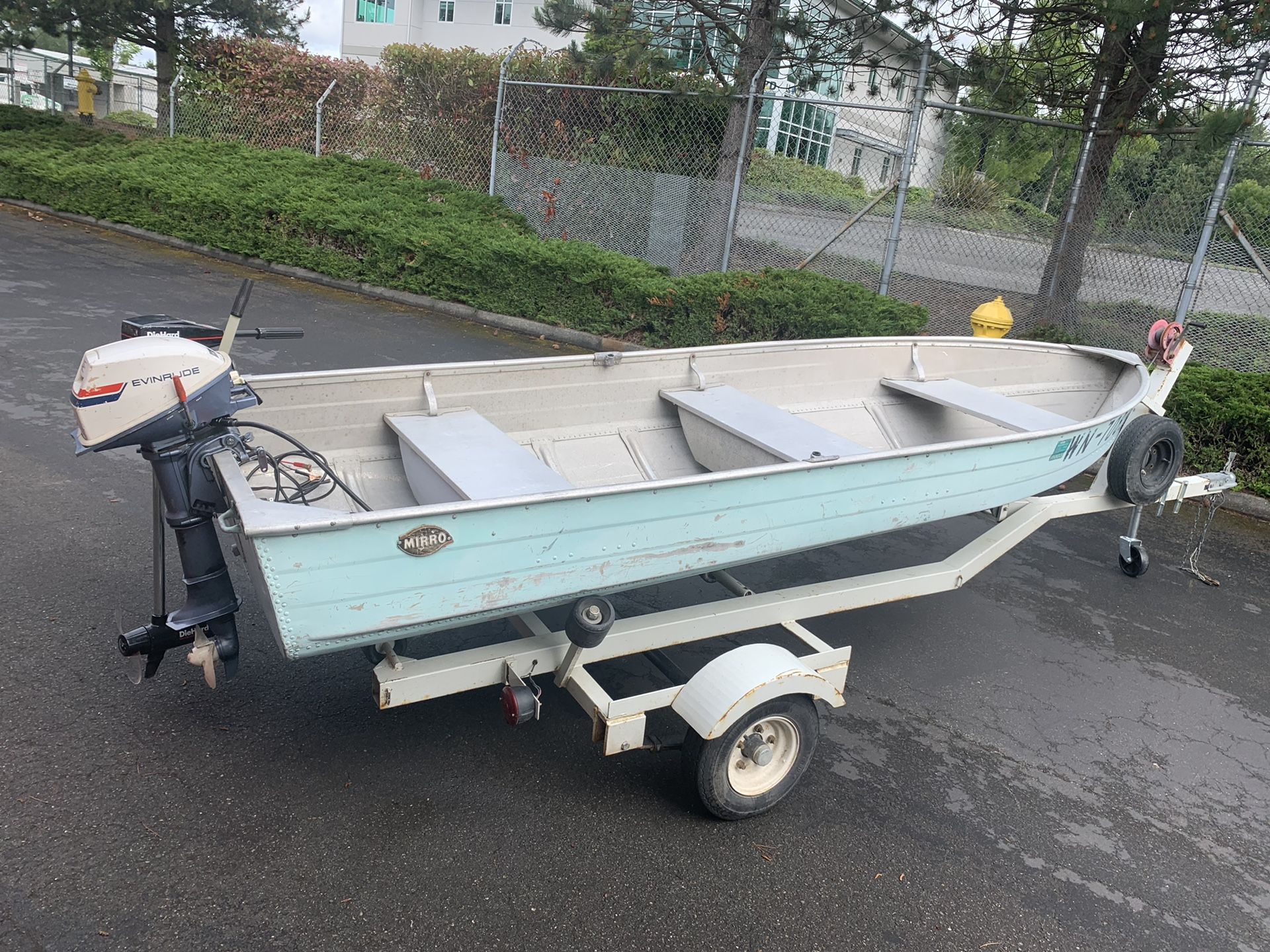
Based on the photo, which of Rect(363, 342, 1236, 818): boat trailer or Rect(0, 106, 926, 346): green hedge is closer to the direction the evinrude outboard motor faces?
the boat trailer

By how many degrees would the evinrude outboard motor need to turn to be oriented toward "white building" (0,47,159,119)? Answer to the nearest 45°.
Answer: approximately 90° to its left

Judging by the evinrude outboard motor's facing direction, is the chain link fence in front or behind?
in front

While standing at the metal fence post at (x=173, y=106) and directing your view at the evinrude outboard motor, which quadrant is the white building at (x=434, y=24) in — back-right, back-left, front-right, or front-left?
back-left

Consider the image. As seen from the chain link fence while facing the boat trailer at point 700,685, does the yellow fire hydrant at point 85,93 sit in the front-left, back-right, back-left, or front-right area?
back-right

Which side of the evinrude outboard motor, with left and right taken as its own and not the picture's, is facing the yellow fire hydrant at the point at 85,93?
left

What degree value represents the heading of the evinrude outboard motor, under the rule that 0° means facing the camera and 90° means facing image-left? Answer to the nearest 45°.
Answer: approximately 270°

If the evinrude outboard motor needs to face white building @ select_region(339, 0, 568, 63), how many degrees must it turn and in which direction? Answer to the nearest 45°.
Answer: approximately 90° to its left

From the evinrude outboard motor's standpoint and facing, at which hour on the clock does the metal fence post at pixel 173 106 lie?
The metal fence post is roughly at 9 o'clock from the evinrude outboard motor.

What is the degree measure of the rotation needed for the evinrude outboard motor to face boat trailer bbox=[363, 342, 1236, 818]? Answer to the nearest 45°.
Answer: approximately 45° to its right

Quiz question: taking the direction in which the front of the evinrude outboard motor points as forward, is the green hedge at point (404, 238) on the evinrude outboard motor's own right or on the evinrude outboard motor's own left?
on the evinrude outboard motor's own left

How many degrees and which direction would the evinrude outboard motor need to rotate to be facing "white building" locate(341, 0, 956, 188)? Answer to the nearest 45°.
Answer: approximately 45° to its left
